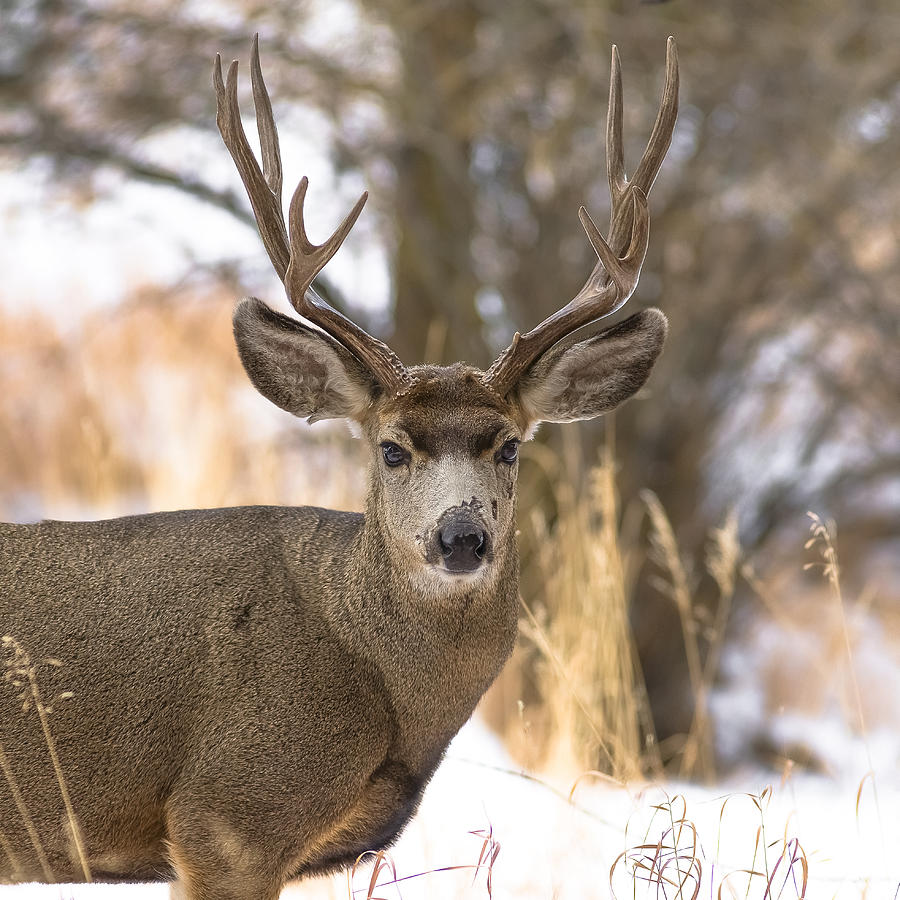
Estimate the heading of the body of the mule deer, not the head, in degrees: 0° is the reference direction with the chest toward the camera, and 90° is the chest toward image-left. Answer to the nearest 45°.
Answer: approximately 270°
